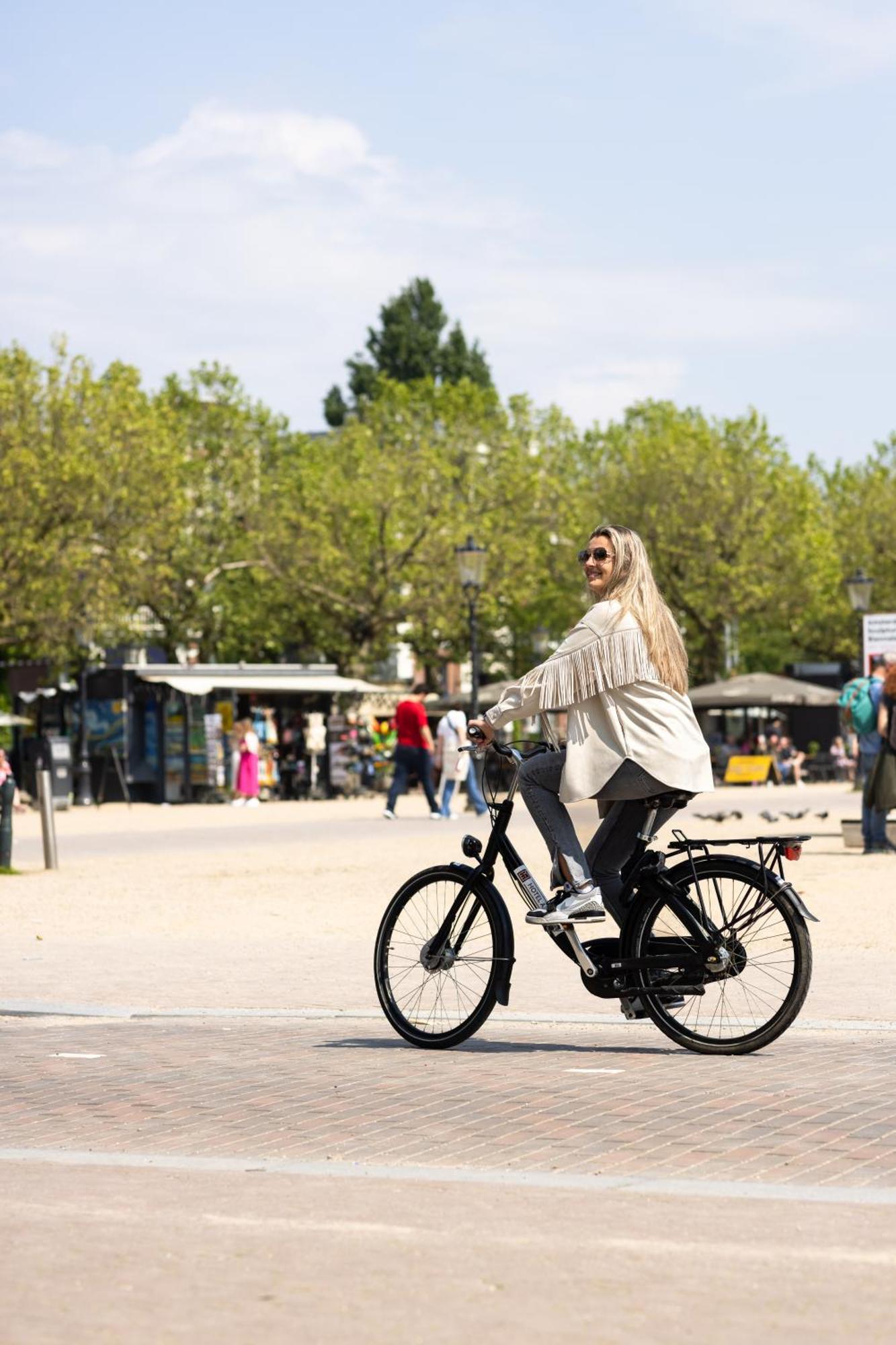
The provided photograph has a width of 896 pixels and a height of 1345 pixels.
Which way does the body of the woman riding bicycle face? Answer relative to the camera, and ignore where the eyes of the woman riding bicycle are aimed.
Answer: to the viewer's left

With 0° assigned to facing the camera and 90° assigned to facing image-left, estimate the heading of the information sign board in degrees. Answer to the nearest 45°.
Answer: approximately 0°

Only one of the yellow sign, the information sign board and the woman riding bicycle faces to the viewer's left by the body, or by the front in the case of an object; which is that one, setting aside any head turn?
the woman riding bicycle

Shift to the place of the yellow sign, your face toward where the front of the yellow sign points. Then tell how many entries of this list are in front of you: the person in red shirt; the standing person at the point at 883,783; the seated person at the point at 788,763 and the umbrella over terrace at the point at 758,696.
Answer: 2

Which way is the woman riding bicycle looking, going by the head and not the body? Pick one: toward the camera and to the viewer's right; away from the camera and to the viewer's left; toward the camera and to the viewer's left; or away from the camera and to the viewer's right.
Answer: toward the camera and to the viewer's left

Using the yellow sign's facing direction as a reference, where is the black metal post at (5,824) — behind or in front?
in front

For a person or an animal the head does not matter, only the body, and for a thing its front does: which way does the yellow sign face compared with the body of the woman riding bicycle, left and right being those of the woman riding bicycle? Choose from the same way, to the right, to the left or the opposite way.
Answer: to the left

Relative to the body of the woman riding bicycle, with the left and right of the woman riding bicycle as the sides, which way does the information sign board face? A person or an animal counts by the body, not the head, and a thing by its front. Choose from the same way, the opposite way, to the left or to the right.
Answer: to the left

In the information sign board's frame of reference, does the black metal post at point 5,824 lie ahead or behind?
ahead

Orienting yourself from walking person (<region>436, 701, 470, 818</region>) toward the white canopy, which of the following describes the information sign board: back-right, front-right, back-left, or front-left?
back-right

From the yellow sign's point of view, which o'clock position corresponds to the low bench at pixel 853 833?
The low bench is roughly at 12 o'clock from the yellow sign.

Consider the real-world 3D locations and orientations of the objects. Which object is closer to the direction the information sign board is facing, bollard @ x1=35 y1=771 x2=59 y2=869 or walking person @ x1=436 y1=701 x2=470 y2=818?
the bollard

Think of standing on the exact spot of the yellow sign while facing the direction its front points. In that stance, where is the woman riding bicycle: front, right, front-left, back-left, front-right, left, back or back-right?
front

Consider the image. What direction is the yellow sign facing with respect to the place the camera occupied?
facing the viewer

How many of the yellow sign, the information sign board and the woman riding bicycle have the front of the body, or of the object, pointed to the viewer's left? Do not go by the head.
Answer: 1
